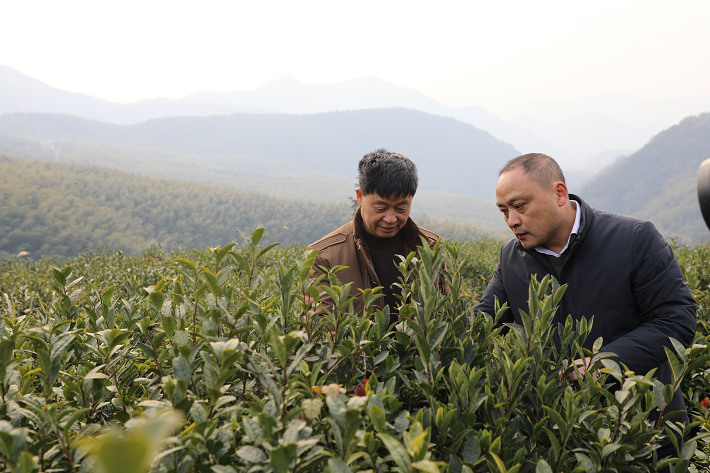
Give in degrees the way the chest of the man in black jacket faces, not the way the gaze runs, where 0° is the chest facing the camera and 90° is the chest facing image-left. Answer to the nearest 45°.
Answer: approximately 45°
